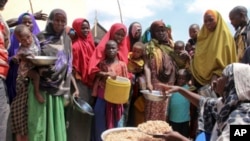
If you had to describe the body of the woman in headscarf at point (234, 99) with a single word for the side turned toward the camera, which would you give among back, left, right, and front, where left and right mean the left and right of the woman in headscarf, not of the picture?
left

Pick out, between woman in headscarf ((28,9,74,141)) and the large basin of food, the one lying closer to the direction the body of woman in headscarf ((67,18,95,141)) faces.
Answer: the large basin of food

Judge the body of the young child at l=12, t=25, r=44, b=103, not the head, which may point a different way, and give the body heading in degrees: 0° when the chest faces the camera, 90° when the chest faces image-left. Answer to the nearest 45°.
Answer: approximately 315°

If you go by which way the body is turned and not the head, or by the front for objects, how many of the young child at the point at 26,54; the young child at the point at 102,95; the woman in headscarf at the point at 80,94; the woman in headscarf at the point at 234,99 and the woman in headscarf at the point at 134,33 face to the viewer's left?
1

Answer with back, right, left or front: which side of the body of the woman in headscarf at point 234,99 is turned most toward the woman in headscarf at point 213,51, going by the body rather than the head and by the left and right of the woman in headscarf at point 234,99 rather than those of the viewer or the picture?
right

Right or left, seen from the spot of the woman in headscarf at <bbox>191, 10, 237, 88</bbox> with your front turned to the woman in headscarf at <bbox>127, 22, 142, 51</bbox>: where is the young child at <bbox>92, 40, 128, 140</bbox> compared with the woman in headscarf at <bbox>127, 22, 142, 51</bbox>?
left

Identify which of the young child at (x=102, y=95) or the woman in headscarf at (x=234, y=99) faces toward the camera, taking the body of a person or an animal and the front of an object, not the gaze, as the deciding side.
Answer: the young child

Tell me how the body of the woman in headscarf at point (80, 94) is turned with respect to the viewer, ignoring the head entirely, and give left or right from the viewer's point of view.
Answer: facing the viewer and to the right of the viewer

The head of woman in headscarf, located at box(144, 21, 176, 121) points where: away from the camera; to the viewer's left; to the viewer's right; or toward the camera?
toward the camera

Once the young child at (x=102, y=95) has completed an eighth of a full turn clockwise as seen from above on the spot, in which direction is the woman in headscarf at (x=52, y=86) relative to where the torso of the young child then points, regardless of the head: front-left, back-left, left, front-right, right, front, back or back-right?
front

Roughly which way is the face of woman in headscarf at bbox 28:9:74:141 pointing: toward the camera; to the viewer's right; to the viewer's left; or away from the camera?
toward the camera

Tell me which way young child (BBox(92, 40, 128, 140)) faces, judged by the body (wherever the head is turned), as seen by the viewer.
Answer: toward the camera

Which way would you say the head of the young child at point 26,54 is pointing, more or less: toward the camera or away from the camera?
toward the camera

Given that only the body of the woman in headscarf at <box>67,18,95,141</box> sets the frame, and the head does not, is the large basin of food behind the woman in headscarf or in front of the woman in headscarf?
in front

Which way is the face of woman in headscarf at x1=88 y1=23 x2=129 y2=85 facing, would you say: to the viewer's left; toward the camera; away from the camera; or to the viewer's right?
toward the camera
